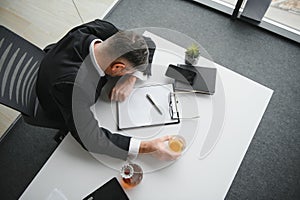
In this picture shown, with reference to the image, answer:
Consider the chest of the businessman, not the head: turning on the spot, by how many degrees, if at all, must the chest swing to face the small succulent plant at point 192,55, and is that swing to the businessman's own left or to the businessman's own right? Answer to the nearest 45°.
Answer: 0° — they already face it

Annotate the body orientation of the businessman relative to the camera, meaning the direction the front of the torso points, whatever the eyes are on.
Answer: to the viewer's right

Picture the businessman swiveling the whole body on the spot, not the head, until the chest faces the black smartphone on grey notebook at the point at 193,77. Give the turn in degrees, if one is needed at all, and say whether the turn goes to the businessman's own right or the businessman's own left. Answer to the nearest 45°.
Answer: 0° — they already face it
